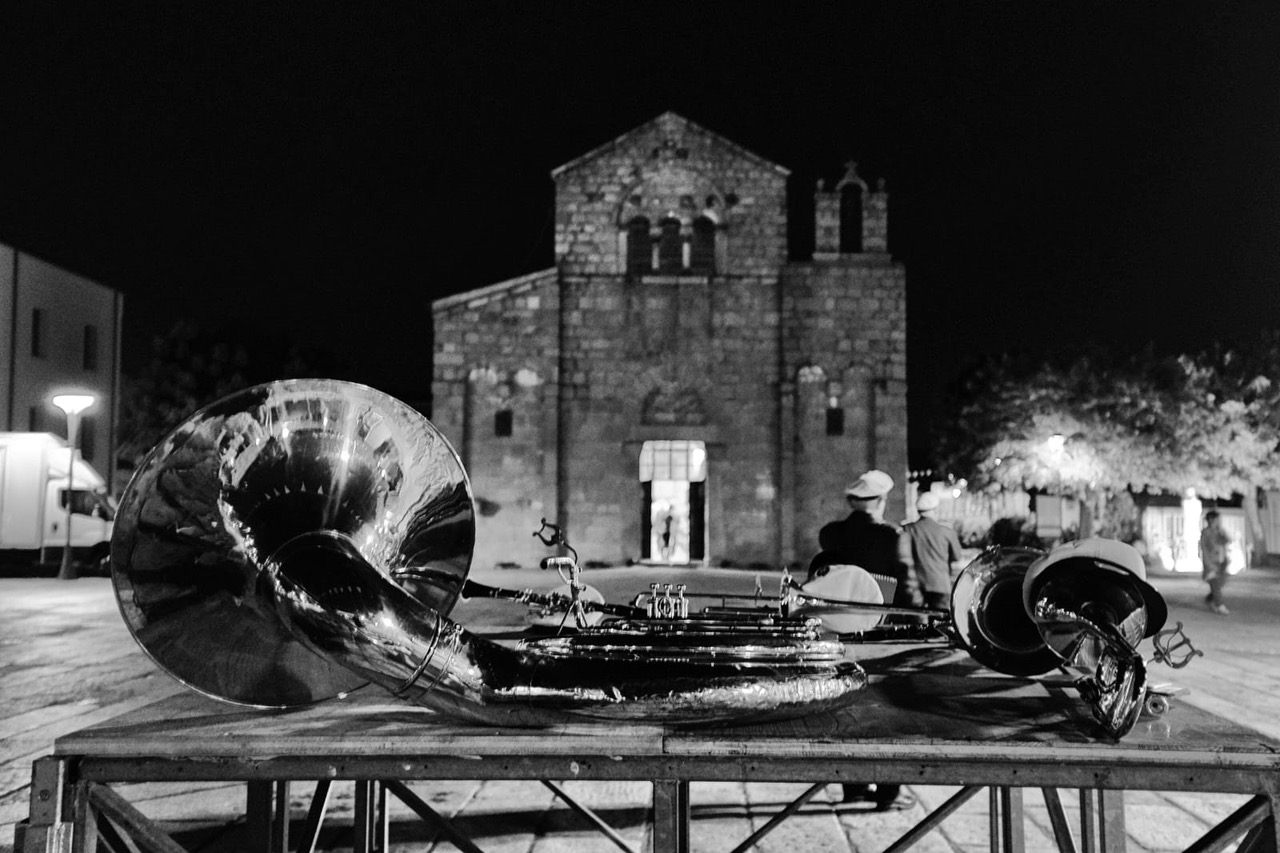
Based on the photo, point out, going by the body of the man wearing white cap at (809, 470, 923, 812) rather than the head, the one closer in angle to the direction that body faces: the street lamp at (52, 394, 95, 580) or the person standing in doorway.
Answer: the person standing in doorway

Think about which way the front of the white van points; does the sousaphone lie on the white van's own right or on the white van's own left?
on the white van's own right

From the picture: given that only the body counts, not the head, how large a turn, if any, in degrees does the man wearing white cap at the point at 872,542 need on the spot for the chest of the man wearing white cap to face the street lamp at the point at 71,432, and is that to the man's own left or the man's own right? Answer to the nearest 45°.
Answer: approximately 45° to the man's own left

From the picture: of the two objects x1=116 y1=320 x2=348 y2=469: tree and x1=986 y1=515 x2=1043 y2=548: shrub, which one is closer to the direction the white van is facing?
the shrub

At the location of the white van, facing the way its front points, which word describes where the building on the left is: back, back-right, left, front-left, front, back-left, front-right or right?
left

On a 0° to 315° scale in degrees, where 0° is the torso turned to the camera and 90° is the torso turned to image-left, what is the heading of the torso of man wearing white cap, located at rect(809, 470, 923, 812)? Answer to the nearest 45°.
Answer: approximately 180°

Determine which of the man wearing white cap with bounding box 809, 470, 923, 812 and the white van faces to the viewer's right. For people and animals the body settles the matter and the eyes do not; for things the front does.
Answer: the white van

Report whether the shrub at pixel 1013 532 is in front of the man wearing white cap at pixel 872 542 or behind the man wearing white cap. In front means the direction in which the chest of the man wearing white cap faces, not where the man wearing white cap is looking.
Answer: in front

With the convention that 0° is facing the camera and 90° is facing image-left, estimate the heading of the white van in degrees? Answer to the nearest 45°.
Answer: approximately 270°

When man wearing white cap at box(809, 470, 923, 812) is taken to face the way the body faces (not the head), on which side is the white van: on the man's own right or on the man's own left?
on the man's own left

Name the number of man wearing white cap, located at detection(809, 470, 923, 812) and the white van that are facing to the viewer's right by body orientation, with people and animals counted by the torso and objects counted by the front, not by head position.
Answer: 1

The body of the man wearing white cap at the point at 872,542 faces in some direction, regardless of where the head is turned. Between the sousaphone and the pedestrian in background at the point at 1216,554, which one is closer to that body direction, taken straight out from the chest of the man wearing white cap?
the pedestrian in background

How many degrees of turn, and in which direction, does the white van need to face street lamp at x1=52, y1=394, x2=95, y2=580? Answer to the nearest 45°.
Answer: approximately 90° to its right
